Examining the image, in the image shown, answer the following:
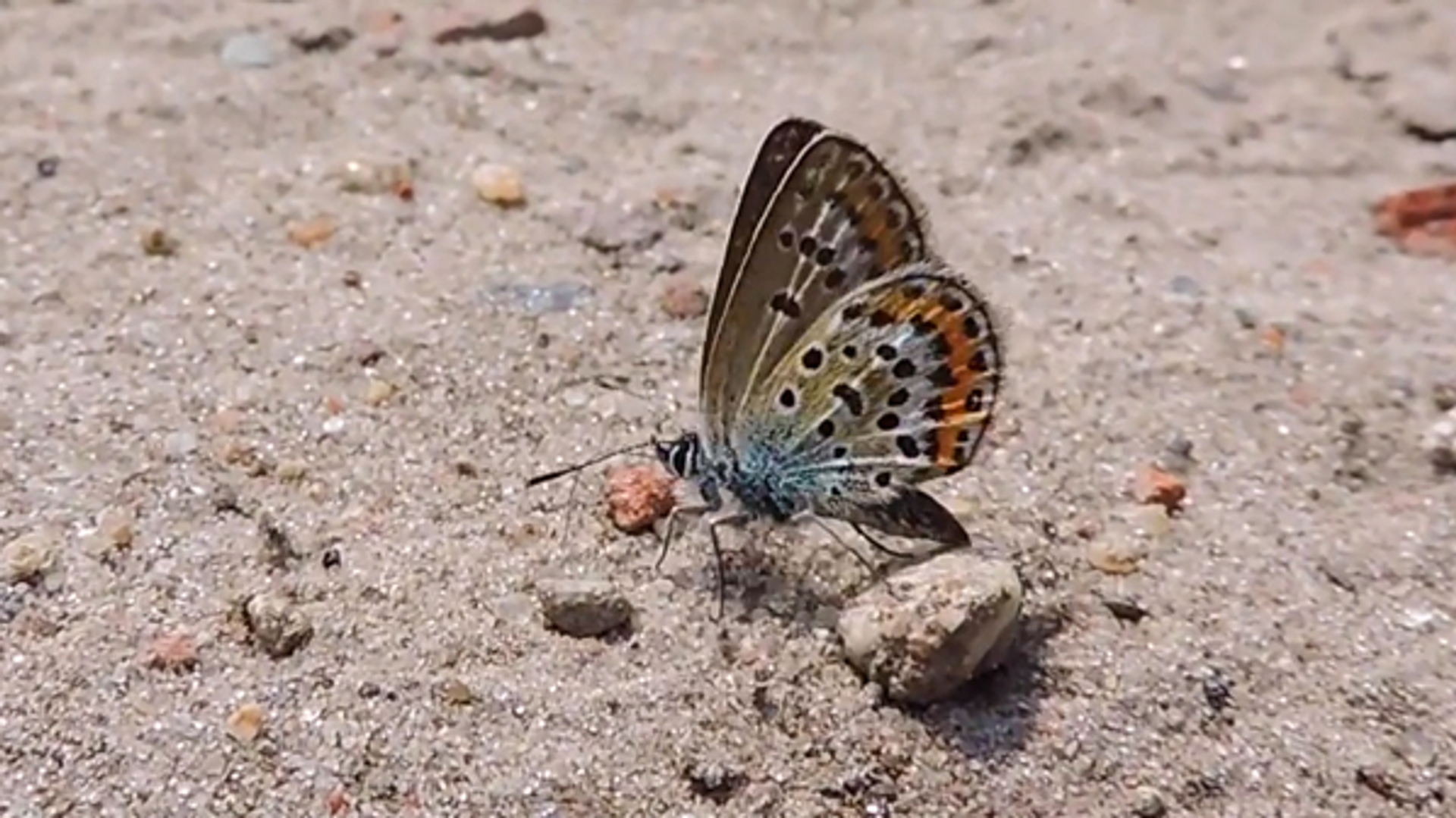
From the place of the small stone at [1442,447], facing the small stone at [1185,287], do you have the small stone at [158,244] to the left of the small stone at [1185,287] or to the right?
left

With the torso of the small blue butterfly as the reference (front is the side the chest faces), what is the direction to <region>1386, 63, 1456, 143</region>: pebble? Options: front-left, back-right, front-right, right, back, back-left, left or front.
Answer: back-right

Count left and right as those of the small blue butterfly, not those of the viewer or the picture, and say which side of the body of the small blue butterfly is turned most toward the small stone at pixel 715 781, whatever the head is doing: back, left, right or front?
left

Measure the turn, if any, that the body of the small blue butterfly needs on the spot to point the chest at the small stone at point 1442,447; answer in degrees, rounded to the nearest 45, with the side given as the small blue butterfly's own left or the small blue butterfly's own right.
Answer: approximately 180°

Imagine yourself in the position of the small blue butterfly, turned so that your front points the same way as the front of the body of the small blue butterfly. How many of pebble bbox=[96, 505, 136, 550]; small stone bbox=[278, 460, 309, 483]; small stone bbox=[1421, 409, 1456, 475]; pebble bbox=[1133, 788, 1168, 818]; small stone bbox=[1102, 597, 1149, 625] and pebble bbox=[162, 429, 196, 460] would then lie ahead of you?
3

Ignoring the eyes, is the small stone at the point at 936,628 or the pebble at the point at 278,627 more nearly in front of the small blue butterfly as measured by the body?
the pebble

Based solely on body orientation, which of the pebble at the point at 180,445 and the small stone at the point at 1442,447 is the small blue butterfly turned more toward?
the pebble

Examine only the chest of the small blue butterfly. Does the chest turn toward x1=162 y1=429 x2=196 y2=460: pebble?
yes

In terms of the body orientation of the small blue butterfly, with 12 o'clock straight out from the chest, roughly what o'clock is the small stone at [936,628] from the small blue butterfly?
The small stone is roughly at 8 o'clock from the small blue butterfly.

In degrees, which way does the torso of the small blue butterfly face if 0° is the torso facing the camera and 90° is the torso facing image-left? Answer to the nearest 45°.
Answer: approximately 90°

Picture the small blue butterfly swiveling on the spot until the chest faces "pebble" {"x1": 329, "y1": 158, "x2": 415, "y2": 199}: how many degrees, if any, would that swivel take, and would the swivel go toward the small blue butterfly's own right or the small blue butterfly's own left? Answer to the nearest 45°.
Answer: approximately 45° to the small blue butterfly's own right

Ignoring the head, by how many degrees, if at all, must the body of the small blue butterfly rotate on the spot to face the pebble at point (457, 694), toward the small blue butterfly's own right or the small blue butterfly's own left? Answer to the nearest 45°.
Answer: approximately 45° to the small blue butterfly's own left
